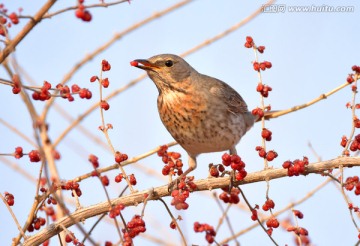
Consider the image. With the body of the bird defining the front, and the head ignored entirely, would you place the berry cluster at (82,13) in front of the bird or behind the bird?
in front

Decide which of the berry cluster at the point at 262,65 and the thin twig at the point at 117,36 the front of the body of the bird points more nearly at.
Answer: the thin twig

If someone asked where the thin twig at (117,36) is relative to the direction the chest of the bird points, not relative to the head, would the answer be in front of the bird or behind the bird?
in front

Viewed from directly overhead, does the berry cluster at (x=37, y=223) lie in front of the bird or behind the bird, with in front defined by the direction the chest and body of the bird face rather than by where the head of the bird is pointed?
in front

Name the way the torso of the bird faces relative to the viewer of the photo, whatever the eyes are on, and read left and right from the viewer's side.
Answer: facing the viewer and to the left of the viewer
